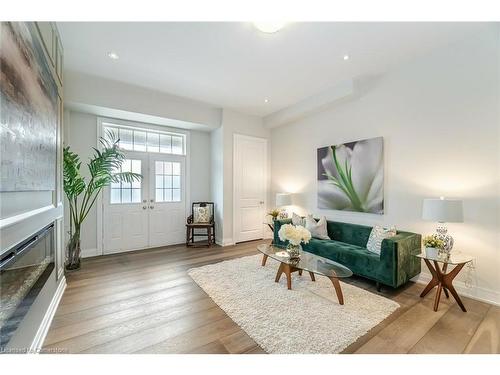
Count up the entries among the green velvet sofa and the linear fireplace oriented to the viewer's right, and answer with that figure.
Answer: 1

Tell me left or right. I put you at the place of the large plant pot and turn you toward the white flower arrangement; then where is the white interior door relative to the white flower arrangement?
left

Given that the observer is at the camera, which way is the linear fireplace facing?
facing to the right of the viewer

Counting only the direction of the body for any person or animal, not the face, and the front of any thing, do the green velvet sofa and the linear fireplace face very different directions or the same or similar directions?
very different directions

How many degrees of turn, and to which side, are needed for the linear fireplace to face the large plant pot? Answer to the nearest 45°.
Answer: approximately 90° to its left

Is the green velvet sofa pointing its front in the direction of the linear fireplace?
yes

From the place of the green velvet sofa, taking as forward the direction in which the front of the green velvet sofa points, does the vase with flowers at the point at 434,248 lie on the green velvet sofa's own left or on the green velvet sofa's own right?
on the green velvet sofa's own left

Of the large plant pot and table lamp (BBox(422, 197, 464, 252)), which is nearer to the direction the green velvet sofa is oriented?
the large plant pot

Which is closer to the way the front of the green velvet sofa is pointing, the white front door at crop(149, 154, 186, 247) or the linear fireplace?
the linear fireplace

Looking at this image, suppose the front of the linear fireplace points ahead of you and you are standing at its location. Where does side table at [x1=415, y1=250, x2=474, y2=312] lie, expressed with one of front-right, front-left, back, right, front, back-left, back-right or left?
front-right

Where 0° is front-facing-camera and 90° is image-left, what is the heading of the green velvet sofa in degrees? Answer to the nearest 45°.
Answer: approximately 45°
